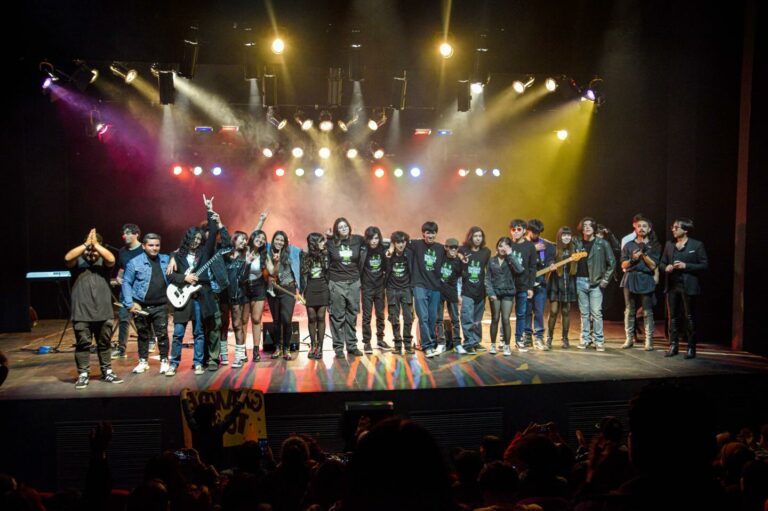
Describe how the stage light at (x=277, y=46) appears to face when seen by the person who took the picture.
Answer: facing the viewer

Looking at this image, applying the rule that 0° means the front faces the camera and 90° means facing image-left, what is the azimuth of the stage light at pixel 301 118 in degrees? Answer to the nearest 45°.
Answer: approximately 315°

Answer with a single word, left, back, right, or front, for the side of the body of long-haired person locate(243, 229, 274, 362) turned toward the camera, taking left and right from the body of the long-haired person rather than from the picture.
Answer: front

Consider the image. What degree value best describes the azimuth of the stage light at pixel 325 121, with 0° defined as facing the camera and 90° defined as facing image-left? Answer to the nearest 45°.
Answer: approximately 0°

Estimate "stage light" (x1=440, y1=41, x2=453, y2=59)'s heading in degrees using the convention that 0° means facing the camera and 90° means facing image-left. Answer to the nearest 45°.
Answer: approximately 0°

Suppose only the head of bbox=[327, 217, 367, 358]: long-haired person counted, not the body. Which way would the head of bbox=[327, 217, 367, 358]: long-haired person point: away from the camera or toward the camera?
toward the camera
